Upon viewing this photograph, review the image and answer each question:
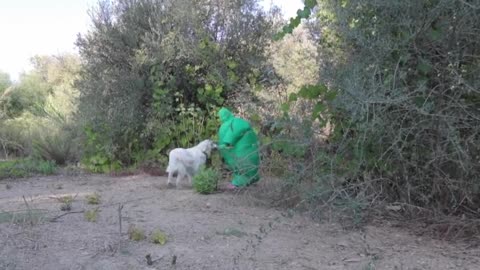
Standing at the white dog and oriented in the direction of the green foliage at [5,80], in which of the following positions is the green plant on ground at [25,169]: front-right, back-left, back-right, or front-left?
front-left

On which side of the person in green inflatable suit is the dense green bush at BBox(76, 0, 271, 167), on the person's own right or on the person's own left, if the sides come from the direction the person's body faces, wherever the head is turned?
on the person's own right

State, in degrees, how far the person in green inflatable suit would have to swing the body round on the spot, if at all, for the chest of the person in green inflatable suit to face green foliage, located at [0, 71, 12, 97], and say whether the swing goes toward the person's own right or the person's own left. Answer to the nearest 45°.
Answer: approximately 45° to the person's own right

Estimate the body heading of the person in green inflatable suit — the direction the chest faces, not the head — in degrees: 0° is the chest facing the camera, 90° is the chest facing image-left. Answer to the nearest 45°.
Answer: approximately 90°

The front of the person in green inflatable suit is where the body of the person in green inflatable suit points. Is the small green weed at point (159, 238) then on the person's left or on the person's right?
on the person's left

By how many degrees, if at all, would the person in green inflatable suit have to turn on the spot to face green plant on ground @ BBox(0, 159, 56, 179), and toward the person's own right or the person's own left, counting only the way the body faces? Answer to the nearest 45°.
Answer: approximately 45° to the person's own right

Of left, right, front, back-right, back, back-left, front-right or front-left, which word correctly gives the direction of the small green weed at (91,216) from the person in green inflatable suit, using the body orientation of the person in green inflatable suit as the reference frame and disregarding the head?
front-left
